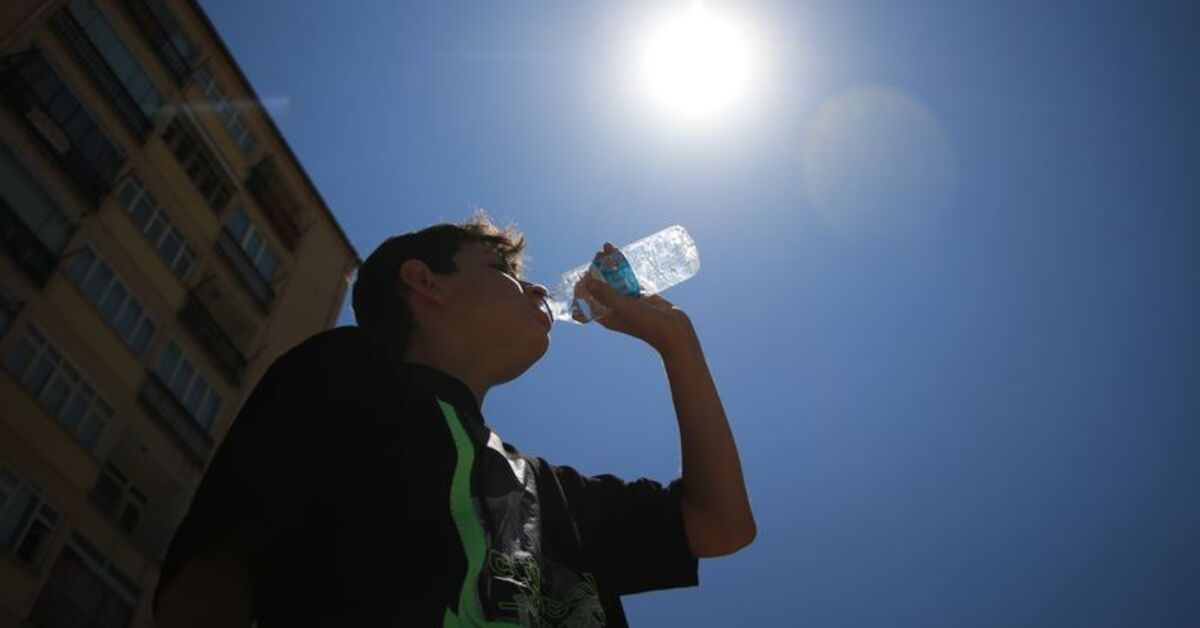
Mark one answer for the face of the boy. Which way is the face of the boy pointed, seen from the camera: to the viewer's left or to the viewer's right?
to the viewer's right

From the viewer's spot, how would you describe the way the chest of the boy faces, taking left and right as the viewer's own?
facing the viewer and to the right of the viewer
